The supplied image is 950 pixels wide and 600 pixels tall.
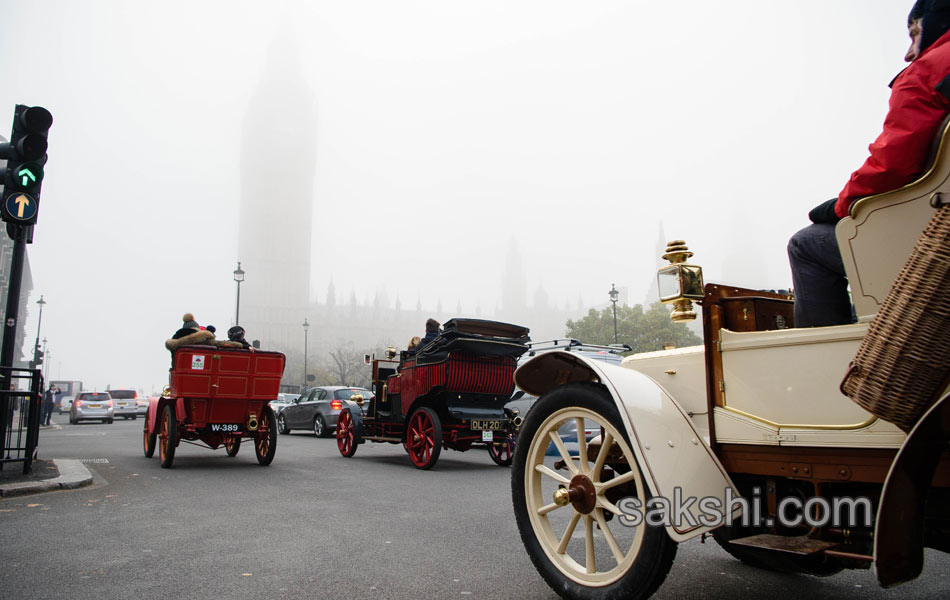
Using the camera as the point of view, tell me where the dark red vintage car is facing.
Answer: facing away from the viewer and to the left of the viewer

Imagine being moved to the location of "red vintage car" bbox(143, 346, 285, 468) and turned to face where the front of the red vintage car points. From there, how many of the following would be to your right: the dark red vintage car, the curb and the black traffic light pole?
1

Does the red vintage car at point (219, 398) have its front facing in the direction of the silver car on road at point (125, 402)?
yes

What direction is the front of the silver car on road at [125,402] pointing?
away from the camera

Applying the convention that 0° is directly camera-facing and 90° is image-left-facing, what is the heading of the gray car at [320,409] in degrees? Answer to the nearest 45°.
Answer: approximately 135°

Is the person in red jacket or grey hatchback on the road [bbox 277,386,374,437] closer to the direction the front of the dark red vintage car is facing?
the grey hatchback on the road

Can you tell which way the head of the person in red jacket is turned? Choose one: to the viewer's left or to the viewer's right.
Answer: to the viewer's left

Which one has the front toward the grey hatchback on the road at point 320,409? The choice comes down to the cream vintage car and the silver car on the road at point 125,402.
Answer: the cream vintage car

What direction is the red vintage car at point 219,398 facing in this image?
away from the camera

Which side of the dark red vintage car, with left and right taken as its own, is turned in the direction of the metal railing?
left

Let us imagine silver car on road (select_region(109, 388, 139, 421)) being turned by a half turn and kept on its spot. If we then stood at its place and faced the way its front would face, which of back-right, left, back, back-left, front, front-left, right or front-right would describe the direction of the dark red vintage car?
front

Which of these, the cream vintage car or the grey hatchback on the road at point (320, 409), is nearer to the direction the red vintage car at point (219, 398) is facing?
the grey hatchback on the road

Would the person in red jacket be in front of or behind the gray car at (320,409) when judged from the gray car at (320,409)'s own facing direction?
behind
